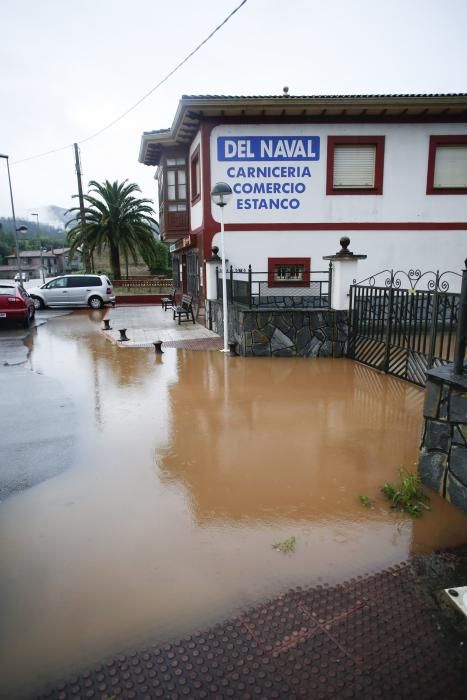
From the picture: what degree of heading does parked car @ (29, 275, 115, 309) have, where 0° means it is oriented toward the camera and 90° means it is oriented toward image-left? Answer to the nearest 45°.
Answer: approximately 90°

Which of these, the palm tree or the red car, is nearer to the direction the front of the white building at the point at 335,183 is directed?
the red car

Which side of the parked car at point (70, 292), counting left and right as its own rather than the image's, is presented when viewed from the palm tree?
right

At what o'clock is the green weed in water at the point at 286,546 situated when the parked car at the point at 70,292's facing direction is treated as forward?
The green weed in water is roughly at 9 o'clock from the parked car.

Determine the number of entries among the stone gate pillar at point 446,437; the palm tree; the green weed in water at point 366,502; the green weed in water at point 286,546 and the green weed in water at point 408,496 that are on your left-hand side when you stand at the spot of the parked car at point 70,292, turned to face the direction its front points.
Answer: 4

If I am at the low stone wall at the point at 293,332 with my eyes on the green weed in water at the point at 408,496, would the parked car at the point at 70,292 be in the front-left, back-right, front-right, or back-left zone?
back-right

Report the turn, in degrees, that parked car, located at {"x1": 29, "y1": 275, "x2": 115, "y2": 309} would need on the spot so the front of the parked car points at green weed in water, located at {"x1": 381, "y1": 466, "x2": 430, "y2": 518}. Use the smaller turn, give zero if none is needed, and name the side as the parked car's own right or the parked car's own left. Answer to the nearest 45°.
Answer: approximately 90° to the parked car's own left
